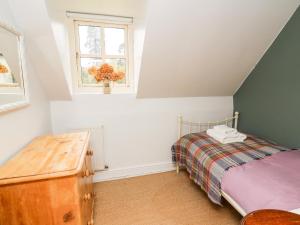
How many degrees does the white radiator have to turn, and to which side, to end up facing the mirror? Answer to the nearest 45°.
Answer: approximately 45° to its right

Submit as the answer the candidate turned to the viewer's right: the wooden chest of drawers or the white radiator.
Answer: the wooden chest of drawers

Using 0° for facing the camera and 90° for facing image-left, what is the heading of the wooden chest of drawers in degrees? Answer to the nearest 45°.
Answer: approximately 270°

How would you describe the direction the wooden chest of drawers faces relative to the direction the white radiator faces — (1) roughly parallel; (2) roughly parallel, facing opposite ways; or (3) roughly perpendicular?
roughly perpendicular

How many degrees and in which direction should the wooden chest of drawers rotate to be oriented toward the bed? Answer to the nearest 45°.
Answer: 0° — it already faces it

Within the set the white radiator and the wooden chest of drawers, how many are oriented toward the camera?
1

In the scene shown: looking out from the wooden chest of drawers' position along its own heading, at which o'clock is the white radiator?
The white radiator is roughly at 10 o'clock from the wooden chest of drawers.

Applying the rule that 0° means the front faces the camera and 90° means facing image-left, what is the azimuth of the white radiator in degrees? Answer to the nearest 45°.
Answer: approximately 0°

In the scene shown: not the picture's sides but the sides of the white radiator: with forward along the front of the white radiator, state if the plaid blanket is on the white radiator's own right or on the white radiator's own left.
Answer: on the white radiator's own left
